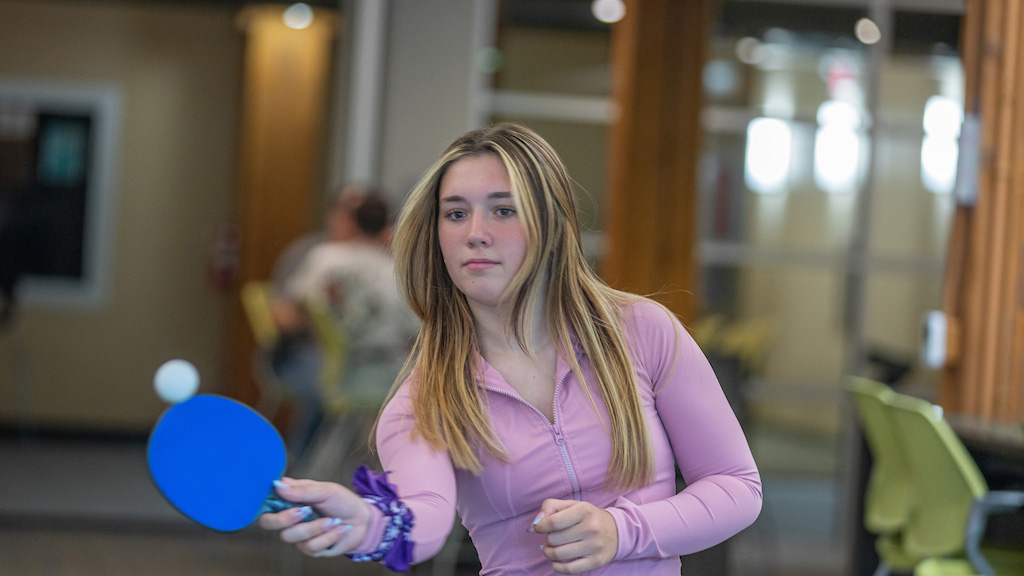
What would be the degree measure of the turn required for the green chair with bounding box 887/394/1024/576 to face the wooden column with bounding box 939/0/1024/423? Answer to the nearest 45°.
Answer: approximately 45° to its left

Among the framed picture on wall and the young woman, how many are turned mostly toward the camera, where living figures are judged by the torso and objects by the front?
2

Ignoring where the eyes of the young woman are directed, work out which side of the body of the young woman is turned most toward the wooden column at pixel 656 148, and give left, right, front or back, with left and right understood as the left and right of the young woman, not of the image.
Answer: back

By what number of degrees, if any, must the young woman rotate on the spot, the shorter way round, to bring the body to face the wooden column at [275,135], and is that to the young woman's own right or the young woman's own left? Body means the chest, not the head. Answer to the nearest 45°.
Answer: approximately 180°

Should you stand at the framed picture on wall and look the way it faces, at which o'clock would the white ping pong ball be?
The white ping pong ball is roughly at 12 o'clock from the framed picture on wall.

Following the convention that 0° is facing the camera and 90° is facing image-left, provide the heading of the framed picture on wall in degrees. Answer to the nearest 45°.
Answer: approximately 0°

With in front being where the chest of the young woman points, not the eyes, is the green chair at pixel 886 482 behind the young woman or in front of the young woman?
behind

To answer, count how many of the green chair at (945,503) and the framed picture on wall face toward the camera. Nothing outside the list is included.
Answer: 1

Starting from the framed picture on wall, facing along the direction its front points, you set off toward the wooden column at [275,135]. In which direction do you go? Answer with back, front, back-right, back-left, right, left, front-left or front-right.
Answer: front-left
